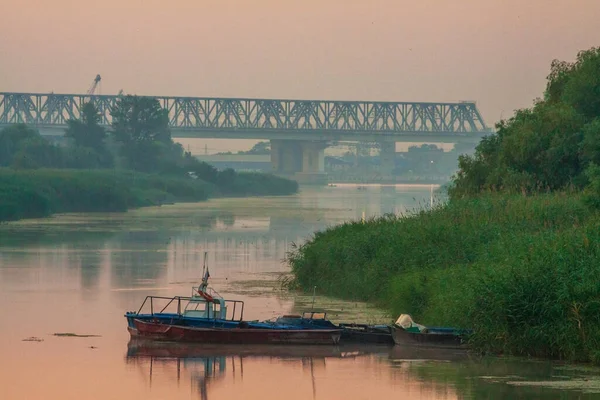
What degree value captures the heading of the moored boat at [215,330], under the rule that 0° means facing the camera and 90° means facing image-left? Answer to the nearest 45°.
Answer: approximately 90°

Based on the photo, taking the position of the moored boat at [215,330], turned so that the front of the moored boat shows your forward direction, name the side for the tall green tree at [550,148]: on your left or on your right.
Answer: on your right

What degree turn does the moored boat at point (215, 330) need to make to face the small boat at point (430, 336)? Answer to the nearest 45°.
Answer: approximately 180°

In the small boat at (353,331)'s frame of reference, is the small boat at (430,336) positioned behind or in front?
behind

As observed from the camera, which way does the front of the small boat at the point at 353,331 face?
facing to the left of the viewer
